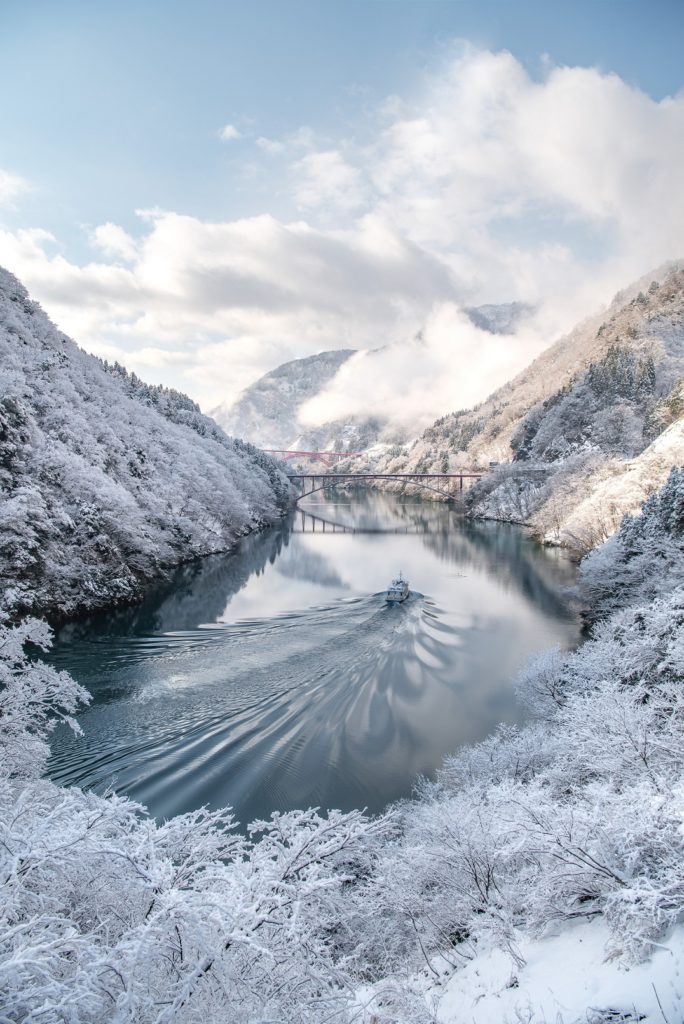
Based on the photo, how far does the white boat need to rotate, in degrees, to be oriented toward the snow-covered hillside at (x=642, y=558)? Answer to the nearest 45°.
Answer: approximately 135° to its right

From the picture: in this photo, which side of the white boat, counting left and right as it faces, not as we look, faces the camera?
back
